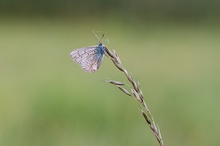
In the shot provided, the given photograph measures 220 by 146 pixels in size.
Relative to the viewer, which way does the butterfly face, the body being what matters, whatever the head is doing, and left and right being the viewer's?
facing to the right of the viewer
